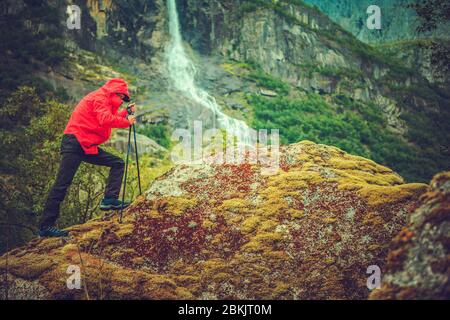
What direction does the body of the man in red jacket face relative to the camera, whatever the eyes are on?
to the viewer's right

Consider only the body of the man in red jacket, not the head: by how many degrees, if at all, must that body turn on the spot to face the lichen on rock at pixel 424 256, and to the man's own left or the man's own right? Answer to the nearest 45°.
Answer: approximately 45° to the man's own right
